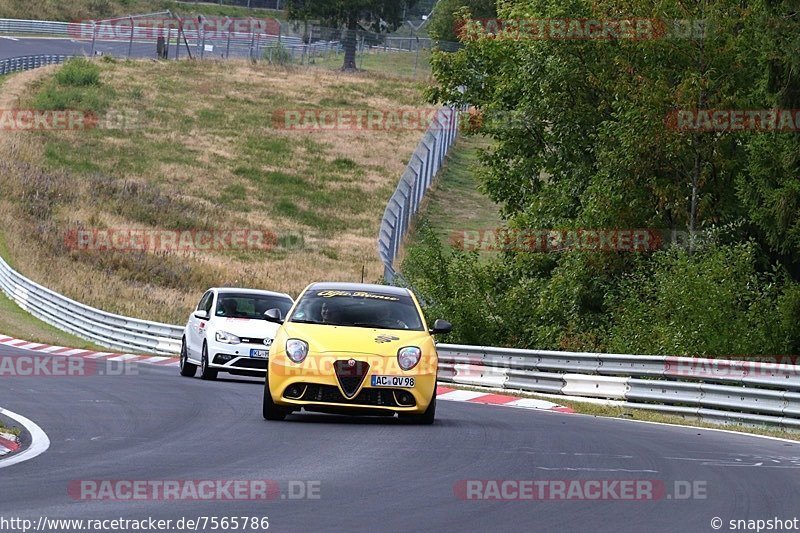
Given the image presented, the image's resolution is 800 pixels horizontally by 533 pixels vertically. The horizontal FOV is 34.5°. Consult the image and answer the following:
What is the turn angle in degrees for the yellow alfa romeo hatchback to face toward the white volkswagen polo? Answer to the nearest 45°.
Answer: approximately 180°

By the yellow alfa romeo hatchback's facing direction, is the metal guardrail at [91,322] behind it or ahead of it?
behind

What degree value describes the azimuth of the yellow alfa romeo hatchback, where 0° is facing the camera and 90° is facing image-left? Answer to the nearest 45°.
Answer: approximately 0°
